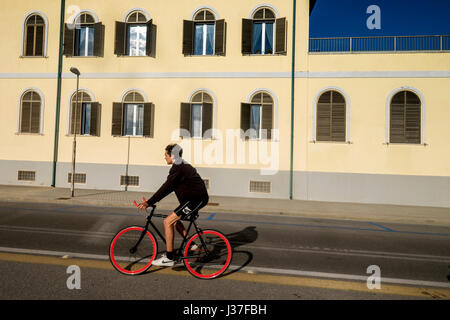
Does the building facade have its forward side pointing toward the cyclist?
yes

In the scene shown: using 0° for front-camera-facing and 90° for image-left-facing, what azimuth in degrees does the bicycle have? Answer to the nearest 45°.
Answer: approximately 90°

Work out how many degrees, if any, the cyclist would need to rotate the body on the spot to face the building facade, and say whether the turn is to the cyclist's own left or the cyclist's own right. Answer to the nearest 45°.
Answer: approximately 90° to the cyclist's own right

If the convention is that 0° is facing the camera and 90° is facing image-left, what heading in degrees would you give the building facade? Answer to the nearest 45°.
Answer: approximately 0°

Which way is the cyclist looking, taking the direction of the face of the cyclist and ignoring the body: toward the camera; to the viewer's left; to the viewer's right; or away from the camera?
to the viewer's left

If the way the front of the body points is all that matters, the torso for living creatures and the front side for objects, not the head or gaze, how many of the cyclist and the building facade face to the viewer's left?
1

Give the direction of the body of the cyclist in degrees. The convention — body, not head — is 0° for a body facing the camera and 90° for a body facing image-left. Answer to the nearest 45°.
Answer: approximately 90°
